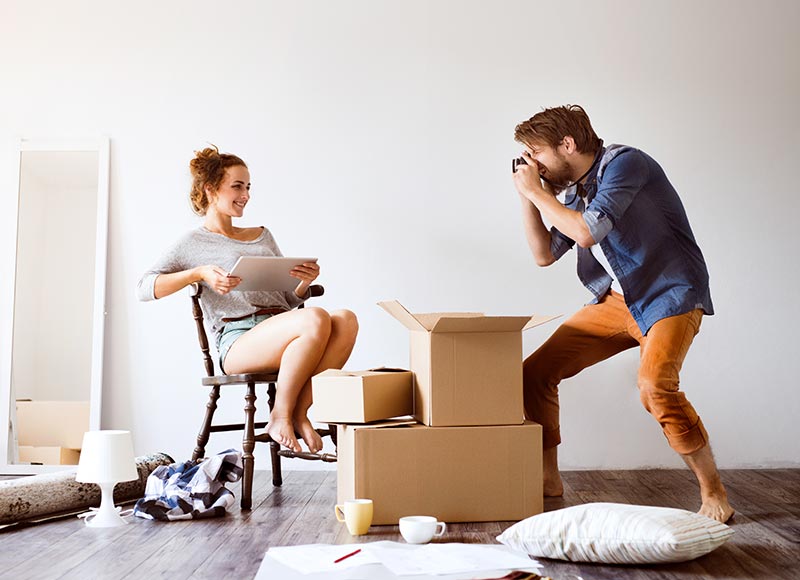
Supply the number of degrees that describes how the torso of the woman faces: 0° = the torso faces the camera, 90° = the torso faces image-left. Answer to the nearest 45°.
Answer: approximately 315°

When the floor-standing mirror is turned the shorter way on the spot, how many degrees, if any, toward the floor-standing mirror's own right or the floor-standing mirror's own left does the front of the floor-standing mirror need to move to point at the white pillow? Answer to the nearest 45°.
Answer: approximately 45° to the floor-standing mirror's own left

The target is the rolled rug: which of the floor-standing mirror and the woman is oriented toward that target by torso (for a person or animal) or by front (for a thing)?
the floor-standing mirror

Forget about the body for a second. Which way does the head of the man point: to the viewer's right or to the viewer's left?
to the viewer's left

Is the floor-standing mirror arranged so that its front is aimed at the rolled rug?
yes

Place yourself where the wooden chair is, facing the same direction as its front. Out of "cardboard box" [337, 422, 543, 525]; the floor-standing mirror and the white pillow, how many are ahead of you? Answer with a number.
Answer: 2

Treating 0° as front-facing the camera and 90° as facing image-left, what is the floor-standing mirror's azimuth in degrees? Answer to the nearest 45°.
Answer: approximately 0°

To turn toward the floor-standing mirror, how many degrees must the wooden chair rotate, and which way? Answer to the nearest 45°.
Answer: approximately 180°
